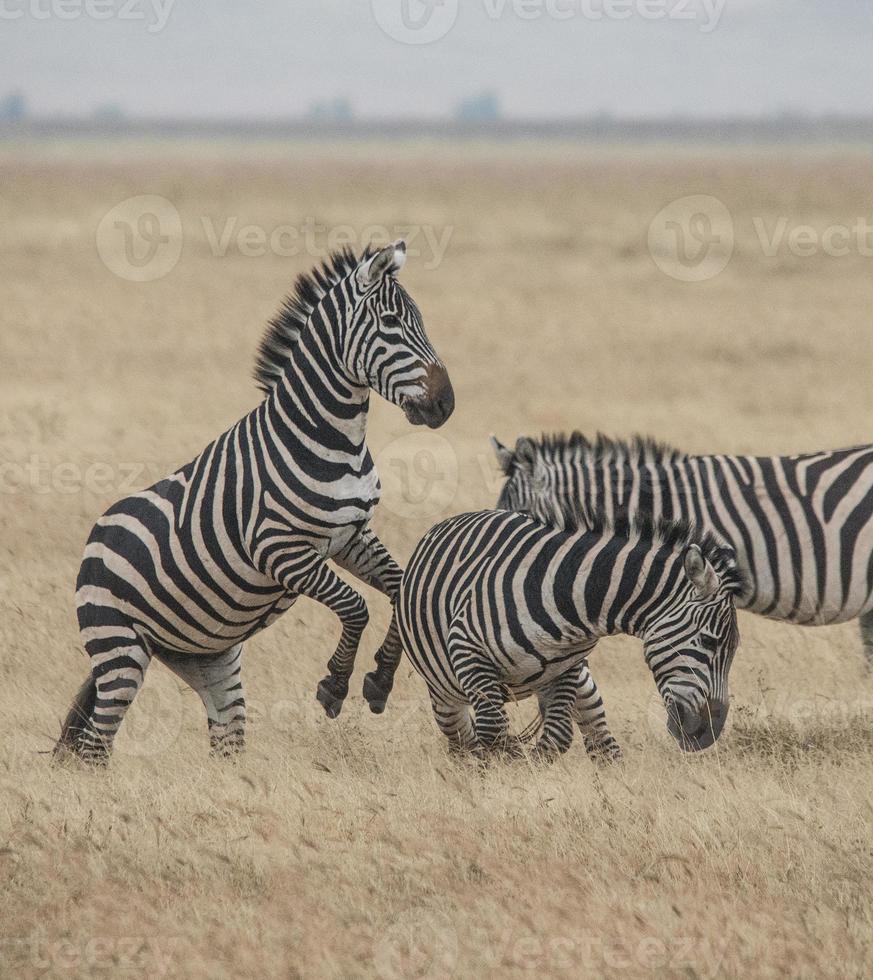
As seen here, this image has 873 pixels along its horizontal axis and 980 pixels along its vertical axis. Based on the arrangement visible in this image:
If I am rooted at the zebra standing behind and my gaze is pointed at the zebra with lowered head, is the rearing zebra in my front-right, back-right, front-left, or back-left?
front-right

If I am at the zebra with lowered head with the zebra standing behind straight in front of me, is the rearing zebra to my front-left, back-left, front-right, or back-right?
back-left

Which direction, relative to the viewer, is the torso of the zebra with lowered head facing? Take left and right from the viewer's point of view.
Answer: facing the viewer and to the right of the viewer

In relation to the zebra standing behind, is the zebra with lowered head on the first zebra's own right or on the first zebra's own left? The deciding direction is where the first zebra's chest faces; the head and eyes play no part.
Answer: on the first zebra's own left

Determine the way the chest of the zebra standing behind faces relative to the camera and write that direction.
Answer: to the viewer's left

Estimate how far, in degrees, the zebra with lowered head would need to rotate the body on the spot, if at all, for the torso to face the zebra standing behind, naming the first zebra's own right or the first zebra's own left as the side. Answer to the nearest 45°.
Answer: approximately 90° to the first zebra's own left

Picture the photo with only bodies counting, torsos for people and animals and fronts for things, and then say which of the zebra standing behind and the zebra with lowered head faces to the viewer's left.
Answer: the zebra standing behind

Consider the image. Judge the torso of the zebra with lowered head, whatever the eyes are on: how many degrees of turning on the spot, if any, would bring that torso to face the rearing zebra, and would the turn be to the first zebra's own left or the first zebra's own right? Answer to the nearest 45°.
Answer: approximately 135° to the first zebra's own right

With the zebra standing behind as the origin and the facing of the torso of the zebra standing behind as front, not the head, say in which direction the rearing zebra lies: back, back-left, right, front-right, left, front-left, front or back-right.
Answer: front-left

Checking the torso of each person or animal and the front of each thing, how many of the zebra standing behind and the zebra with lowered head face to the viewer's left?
1
